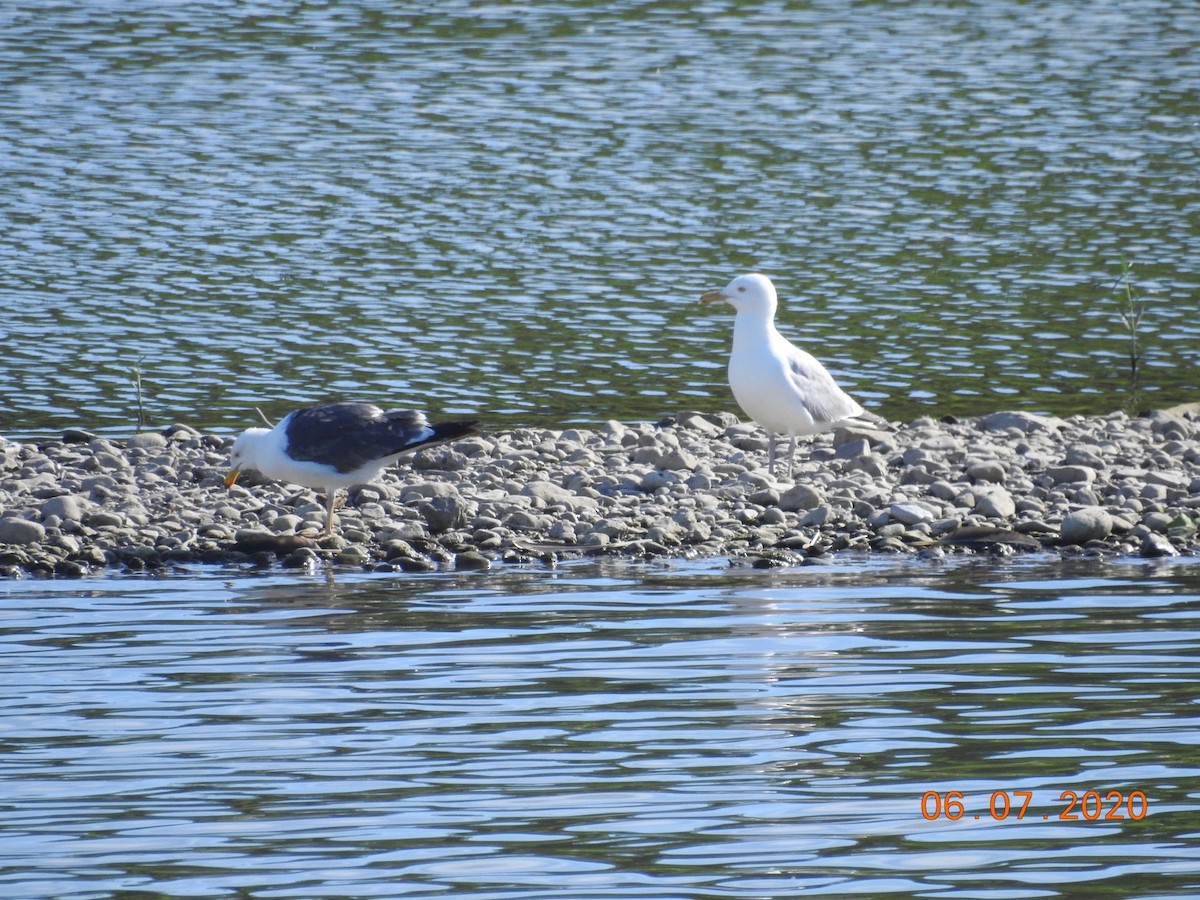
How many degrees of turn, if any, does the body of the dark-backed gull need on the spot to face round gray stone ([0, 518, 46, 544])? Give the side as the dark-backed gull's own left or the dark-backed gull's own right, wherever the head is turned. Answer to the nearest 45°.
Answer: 0° — it already faces it

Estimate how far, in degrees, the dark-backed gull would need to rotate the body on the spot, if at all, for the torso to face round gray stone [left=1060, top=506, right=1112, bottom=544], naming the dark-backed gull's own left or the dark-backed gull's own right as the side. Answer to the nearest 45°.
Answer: approximately 180°

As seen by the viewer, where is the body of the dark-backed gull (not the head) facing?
to the viewer's left

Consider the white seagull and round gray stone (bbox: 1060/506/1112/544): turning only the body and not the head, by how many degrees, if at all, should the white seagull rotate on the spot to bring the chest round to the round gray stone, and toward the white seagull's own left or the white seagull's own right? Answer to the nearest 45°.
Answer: approximately 90° to the white seagull's own left

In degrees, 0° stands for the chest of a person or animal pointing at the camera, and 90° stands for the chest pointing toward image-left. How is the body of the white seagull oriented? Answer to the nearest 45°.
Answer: approximately 45°

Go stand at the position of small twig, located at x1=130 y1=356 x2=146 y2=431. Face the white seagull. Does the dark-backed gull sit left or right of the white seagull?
right

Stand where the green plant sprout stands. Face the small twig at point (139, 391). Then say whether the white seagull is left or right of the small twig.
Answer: left

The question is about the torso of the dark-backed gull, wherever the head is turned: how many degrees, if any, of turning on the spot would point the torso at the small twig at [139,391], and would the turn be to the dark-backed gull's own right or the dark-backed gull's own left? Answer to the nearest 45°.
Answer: approximately 90° to the dark-backed gull's own right

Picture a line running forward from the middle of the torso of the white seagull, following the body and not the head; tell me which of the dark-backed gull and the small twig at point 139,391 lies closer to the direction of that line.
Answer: the dark-backed gull
